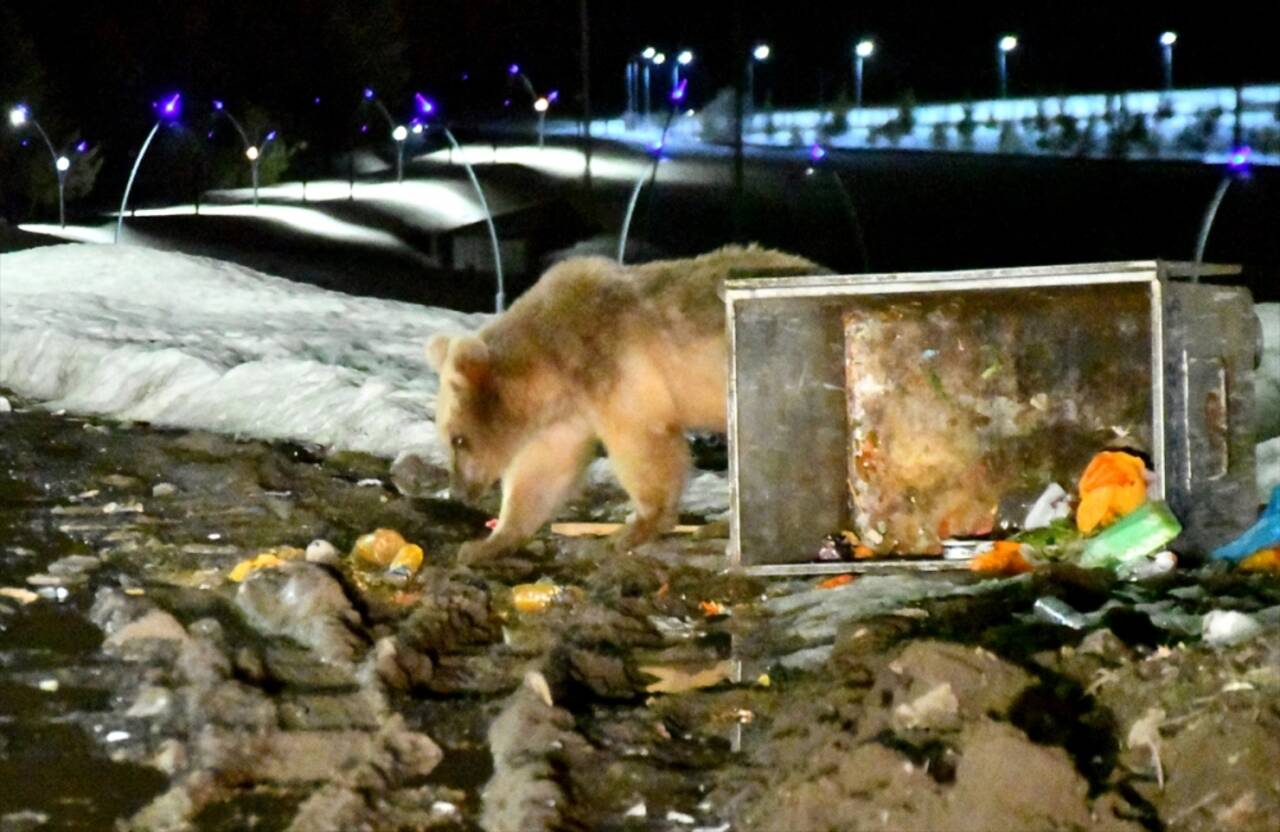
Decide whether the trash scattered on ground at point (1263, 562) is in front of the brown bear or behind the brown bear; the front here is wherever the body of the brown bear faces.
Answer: behind

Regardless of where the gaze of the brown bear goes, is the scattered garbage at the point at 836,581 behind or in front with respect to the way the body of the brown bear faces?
behind

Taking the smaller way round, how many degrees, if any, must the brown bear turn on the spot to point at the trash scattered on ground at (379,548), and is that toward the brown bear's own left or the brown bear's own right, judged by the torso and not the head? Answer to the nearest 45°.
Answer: approximately 45° to the brown bear's own left

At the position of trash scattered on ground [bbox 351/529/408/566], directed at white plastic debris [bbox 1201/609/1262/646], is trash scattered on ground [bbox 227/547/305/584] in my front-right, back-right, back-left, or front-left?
back-right

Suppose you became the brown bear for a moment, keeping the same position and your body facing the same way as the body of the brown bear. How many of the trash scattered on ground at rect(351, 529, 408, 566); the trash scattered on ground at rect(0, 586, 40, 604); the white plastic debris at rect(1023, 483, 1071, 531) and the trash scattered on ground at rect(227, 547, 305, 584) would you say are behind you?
1

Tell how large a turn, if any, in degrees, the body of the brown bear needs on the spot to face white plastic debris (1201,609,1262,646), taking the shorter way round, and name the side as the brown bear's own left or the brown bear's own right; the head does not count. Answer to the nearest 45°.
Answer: approximately 135° to the brown bear's own left

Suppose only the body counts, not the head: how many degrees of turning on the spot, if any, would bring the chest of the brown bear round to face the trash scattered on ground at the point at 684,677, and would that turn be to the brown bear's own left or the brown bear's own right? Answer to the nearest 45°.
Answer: approximately 90° to the brown bear's own left

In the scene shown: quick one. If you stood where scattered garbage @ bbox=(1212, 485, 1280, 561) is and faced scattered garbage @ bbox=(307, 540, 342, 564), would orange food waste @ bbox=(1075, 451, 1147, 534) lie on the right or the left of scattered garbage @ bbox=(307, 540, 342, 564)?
right

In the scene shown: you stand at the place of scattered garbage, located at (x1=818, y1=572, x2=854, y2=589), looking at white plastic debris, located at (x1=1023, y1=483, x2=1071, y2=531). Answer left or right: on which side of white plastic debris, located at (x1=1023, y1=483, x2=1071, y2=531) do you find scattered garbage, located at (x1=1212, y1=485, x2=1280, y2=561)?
right

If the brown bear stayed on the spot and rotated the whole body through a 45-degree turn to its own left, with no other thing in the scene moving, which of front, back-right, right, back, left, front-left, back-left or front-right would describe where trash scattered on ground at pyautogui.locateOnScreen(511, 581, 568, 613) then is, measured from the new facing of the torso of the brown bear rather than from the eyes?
front-left

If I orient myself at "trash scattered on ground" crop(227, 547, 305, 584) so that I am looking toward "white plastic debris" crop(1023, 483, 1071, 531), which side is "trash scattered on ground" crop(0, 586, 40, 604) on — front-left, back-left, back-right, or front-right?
back-right

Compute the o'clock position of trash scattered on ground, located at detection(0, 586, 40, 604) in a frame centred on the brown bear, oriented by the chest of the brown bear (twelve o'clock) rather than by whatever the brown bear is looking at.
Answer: The trash scattered on ground is roughly at 11 o'clock from the brown bear.

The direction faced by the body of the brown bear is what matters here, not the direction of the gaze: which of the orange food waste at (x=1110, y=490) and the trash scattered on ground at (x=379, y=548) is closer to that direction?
the trash scattered on ground

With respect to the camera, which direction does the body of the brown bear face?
to the viewer's left
